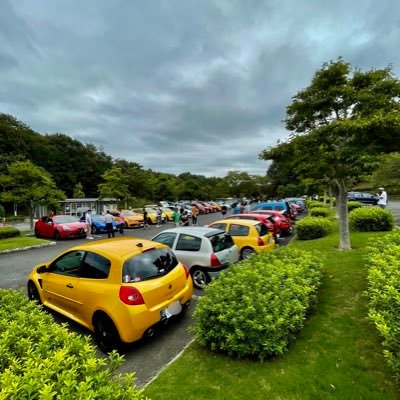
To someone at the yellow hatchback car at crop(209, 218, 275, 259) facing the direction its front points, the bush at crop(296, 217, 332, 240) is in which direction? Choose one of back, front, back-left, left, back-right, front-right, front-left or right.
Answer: right

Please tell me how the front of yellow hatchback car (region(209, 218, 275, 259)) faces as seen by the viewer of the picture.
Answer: facing away from the viewer and to the left of the viewer

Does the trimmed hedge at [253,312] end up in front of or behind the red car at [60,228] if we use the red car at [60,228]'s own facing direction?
in front

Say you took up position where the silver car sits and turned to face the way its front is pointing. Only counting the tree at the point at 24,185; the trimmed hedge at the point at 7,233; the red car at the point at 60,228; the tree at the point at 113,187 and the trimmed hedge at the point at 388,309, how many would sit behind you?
1

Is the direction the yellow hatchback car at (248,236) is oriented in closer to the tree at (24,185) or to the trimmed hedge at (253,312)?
the tree

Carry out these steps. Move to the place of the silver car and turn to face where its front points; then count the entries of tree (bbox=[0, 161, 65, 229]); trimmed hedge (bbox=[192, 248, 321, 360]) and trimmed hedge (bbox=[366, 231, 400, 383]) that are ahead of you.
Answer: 1

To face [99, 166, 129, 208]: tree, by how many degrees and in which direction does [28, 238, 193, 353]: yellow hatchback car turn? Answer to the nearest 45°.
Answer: approximately 45° to its right

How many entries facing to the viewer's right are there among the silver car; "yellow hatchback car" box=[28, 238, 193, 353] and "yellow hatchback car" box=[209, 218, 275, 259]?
0

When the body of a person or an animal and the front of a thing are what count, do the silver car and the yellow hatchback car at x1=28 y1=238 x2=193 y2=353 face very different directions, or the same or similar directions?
same or similar directions

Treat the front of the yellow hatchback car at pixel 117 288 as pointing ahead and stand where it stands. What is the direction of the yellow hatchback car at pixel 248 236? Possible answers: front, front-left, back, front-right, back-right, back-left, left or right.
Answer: right

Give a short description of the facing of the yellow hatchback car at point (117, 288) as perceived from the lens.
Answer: facing away from the viewer and to the left of the viewer

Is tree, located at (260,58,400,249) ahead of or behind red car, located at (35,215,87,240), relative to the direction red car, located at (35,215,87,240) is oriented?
ahead

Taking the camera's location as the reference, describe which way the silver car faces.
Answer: facing away from the viewer and to the left of the viewer

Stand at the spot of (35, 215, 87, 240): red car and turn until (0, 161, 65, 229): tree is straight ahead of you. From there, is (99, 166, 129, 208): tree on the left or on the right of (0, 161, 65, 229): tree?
right
